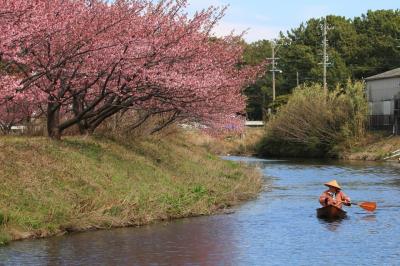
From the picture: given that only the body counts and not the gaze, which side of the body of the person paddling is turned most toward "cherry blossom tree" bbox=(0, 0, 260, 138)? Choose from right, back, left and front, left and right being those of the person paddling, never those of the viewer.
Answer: right

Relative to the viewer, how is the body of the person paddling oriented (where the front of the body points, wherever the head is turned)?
toward the camera
